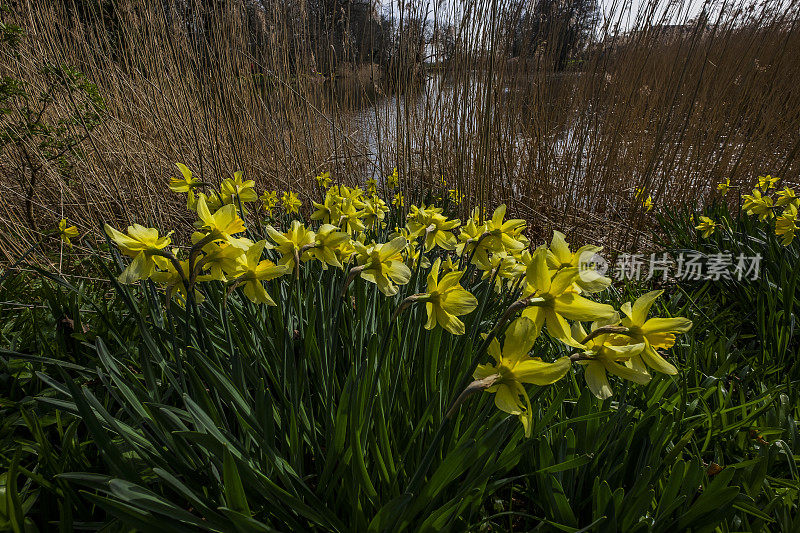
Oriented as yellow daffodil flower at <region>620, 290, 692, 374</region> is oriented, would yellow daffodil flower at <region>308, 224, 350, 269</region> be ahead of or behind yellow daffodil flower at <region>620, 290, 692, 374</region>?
behind

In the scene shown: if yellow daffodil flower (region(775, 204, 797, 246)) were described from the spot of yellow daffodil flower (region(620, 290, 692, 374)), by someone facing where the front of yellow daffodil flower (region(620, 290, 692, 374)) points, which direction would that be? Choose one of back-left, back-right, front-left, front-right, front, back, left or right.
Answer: left

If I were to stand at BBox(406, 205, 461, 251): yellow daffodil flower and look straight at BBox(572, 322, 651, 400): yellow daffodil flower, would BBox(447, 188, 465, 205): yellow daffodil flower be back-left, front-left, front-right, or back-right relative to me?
back-left

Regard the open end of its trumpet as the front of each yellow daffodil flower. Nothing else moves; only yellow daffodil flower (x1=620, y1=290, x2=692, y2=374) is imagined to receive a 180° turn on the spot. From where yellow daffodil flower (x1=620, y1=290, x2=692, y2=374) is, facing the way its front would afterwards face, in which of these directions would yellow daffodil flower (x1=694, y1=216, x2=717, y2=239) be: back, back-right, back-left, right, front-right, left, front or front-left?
right

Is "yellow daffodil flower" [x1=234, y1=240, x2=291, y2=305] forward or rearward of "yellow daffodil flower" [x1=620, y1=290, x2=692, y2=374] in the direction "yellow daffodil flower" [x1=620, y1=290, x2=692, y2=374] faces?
rearward

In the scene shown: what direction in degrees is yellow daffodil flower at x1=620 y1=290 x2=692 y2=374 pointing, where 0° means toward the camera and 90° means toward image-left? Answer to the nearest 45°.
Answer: approximately 270°

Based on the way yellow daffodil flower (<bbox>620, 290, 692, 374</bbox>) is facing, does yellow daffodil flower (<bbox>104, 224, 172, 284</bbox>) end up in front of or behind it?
behind

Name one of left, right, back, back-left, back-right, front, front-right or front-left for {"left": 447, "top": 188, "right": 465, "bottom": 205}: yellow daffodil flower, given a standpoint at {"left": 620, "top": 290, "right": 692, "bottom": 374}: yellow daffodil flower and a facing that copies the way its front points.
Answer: back-left

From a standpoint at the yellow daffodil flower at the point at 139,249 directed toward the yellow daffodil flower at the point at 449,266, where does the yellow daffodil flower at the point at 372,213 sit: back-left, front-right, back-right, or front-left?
front-left

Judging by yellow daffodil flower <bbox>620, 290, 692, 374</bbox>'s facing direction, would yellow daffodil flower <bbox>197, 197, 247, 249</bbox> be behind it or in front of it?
behind

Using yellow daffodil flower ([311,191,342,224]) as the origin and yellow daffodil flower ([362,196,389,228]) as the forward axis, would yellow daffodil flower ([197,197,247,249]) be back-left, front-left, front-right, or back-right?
back-right

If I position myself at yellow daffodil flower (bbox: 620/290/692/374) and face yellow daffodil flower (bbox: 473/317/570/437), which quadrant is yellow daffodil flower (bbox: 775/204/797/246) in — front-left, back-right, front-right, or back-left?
back-right
